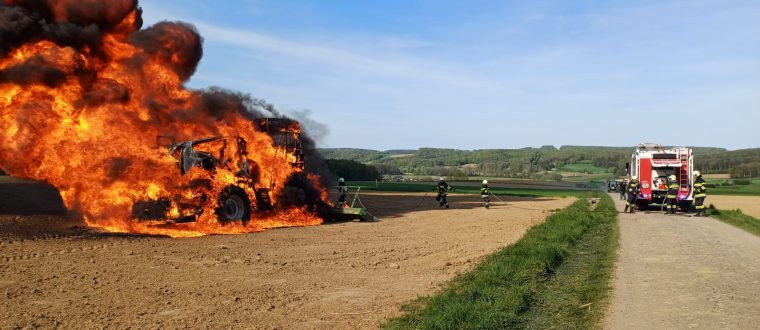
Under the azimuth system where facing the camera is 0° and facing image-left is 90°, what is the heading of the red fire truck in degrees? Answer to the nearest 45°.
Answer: approximately 180°

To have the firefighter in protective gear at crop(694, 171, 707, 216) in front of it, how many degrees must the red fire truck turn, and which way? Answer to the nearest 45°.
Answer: approximately 135° to its right

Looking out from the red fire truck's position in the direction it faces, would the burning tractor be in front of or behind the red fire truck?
behind

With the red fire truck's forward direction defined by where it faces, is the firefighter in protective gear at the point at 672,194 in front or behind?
behind
